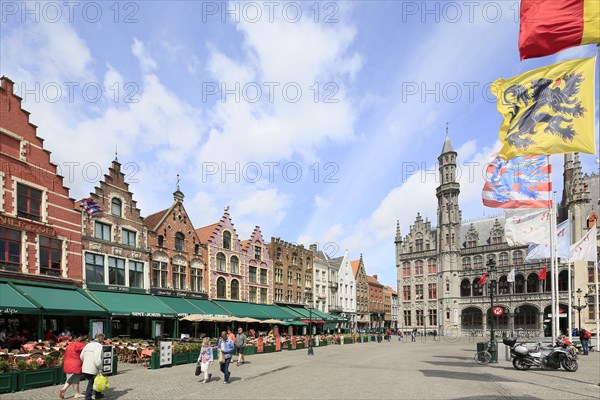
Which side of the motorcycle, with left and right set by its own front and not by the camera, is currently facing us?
right

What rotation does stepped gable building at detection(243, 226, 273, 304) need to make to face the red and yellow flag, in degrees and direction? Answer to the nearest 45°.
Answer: approximately 45° to its right

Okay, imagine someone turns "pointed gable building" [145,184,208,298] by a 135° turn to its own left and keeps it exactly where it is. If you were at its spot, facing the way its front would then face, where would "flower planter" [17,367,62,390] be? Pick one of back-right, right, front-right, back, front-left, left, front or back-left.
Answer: back

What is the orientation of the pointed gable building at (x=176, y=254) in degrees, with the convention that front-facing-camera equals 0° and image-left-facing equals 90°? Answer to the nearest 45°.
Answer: approximately 315°

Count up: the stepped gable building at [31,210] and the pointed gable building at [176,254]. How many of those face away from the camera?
0

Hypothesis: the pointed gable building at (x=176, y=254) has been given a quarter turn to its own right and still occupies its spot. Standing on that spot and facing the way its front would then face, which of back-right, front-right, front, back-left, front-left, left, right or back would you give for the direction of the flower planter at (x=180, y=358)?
front-left
